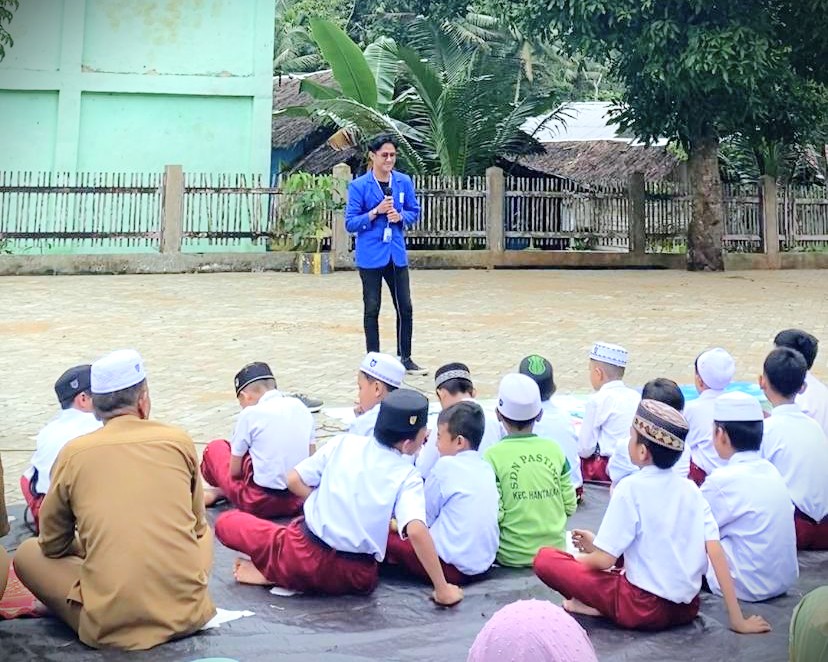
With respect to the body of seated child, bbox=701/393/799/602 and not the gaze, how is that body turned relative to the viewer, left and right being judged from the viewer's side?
facing away from the viewer and to the left of the viewer

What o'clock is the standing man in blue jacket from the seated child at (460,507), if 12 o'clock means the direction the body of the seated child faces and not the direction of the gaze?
The standing man in blue jacket is roughly at 1 o'clock from the seated child.

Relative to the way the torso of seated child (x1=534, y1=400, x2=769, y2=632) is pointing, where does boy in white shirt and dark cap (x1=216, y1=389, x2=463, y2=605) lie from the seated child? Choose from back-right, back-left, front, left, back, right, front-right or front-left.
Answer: front-left

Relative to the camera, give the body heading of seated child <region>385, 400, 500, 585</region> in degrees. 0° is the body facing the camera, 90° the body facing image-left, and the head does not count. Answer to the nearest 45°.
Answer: approximately 135°

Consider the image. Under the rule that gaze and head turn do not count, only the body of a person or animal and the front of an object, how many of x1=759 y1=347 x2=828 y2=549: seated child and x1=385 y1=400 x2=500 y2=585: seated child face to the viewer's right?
0

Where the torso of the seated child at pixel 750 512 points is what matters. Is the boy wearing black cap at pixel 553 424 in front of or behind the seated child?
in front

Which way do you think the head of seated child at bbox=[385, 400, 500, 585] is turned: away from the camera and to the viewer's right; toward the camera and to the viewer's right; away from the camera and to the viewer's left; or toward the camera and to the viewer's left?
away from the camera and to the viewer's left

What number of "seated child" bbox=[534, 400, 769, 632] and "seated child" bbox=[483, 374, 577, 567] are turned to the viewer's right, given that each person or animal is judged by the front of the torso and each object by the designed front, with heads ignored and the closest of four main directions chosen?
0

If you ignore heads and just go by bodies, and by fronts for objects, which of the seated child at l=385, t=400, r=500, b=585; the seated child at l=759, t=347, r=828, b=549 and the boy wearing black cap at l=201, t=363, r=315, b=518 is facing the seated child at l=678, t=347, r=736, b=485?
the seated child at l=759, t=347, r=828, b=549

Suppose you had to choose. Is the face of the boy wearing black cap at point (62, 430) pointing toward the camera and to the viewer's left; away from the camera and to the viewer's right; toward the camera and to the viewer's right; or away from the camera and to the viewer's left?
away from the camera and to the viewer's right

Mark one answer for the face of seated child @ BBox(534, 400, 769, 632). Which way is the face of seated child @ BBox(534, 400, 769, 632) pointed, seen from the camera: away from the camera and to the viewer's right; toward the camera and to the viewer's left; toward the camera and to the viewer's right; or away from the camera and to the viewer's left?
away from the camera and to the viewer's left

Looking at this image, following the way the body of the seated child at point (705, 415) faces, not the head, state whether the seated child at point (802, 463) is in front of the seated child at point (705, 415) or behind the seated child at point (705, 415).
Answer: behind

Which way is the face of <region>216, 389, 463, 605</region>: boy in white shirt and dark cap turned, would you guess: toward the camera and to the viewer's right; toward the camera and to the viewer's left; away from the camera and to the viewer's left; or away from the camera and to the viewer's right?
away from the camera and to the viewer's right

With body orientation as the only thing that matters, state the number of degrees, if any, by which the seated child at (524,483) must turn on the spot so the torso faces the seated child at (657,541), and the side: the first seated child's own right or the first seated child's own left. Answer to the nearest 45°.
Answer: approximately 135° to the first seated child's own right
